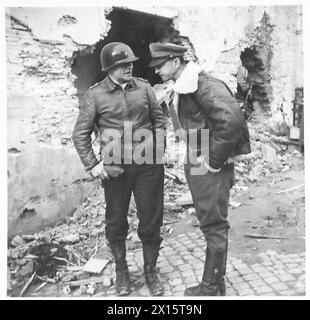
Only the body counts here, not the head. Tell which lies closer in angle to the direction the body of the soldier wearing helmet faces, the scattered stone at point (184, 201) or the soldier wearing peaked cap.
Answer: the soldier wearing peaked cap

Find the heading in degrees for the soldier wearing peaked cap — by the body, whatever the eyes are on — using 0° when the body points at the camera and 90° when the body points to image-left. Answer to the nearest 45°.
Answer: approximately 90°

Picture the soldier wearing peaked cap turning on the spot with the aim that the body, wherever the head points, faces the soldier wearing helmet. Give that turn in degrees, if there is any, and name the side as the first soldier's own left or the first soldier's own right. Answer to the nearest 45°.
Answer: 0° — they already face them

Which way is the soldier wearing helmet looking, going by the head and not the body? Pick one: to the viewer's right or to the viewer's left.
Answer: to the viewer's right

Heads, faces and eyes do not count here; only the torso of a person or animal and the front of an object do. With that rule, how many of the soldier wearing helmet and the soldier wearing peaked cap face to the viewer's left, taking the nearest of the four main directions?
1

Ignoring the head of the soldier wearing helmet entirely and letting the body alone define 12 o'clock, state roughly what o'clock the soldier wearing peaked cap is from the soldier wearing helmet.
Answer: The soldier wearing peaked cap is roughly at 10 o'clock from the soldier wearing helmet.

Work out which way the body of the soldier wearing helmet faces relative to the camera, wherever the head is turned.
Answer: toward the camera

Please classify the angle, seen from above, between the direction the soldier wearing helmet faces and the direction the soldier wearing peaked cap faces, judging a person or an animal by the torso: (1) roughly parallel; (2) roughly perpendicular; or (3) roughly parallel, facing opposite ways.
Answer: roughly perpendicular

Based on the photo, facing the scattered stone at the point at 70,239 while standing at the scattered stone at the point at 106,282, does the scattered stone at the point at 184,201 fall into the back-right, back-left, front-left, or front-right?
front-right

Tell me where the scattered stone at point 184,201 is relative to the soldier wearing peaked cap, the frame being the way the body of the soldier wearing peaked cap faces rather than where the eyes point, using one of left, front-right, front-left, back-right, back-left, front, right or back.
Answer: right
